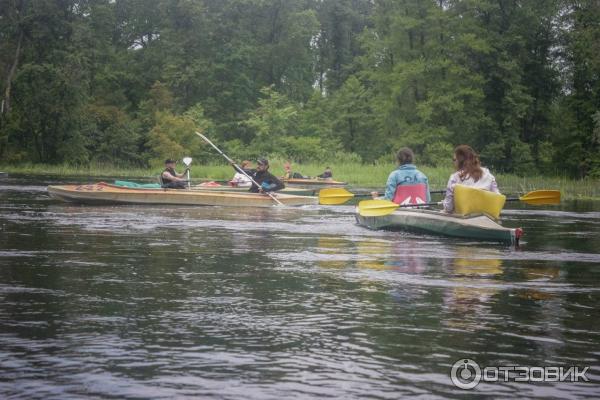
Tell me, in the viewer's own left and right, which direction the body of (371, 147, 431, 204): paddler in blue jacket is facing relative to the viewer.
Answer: facing away from the viewer and to the left of the viewer

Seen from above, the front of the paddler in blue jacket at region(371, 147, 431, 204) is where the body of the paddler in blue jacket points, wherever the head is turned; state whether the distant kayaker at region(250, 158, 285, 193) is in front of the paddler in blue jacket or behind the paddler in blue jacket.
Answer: in front

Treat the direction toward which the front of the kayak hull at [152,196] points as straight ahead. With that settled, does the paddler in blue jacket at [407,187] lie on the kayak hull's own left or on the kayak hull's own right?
on the kayak hull's own left

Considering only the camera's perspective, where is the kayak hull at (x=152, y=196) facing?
facing to the left of the viewer

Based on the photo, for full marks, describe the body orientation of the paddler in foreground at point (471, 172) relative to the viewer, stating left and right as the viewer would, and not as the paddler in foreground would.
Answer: facing away from the viewer and to the left of the viewer

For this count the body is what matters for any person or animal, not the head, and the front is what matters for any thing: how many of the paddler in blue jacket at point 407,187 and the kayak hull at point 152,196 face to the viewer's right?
0
